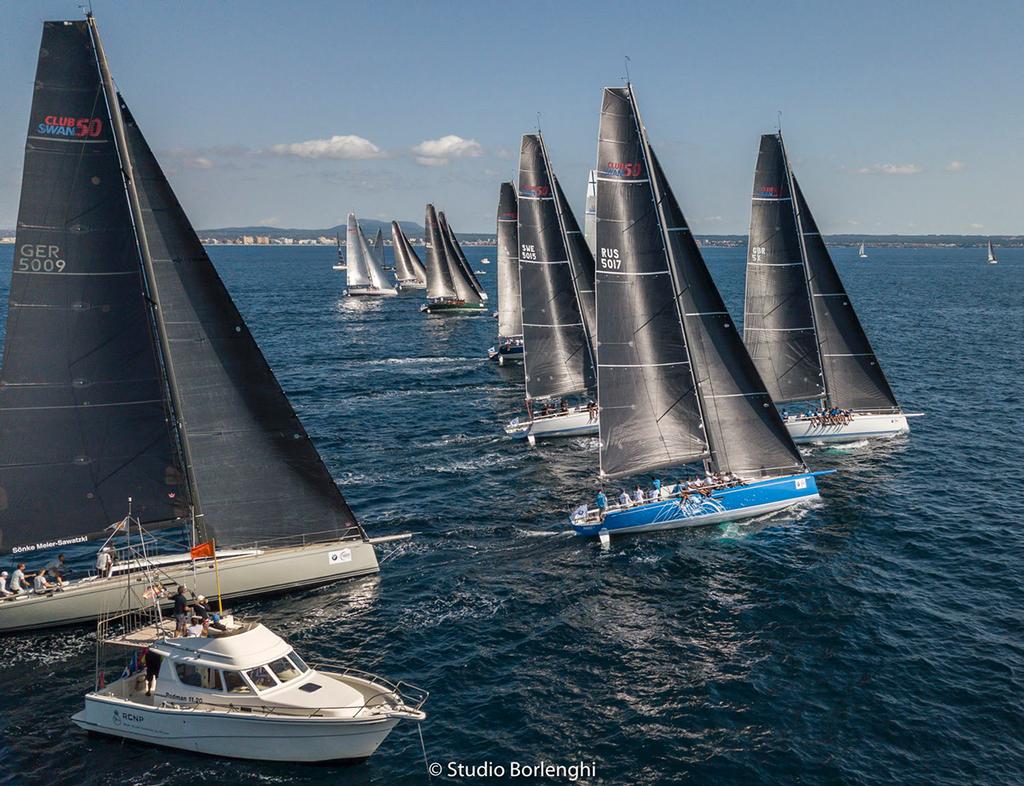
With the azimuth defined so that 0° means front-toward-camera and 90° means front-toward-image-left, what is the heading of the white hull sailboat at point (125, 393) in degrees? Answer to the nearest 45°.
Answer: approximately 270°

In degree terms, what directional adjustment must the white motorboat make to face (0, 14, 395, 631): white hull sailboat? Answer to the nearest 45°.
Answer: approximately 135° to its left

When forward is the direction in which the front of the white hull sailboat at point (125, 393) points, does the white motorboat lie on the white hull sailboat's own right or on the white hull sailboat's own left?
on the white hull sailboat's own right

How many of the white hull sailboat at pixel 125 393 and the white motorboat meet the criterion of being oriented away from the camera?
0

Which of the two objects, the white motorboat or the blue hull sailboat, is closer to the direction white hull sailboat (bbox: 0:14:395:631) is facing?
the blue hull sailboat

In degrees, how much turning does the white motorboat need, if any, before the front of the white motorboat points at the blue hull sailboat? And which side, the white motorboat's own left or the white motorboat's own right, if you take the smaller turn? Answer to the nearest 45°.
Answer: approximately 90° to the white motorboat's own left

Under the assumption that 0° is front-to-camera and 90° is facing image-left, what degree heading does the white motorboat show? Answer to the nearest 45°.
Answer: approximately 315°
